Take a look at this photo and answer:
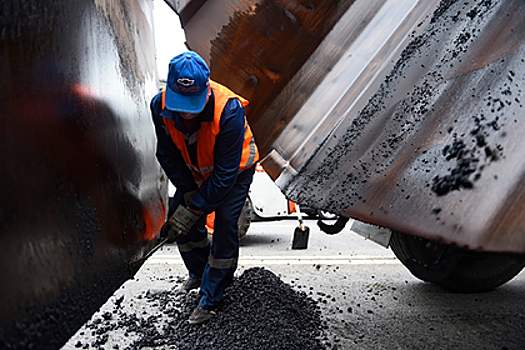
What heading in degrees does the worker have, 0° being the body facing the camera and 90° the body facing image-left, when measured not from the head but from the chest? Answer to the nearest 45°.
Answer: approximately 45°

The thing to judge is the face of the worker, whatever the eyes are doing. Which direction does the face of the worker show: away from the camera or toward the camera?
toward the camera
